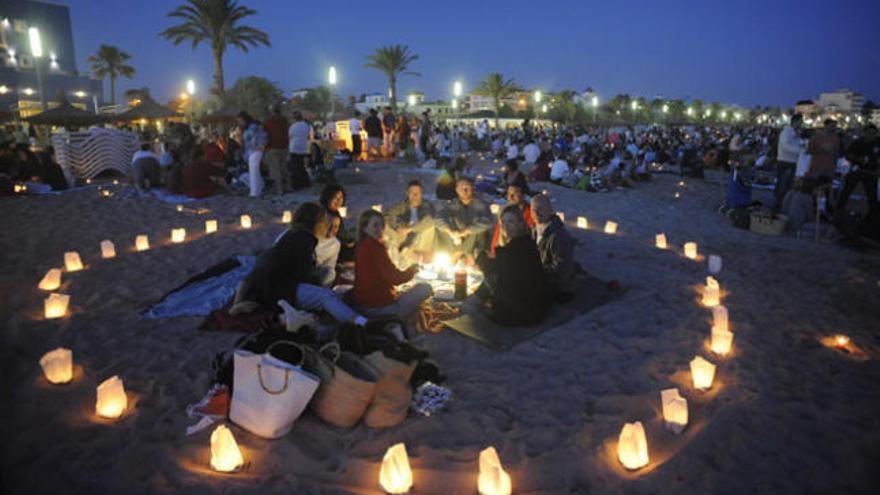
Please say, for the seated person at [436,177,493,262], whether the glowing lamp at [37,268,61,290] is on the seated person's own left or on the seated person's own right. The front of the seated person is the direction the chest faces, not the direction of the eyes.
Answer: on the seated person's own right

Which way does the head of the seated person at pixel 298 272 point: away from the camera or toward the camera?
away from the camera

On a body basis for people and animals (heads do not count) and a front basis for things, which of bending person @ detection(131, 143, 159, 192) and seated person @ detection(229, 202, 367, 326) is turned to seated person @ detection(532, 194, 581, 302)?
seated person @ detection(229, 202, 367, 326)

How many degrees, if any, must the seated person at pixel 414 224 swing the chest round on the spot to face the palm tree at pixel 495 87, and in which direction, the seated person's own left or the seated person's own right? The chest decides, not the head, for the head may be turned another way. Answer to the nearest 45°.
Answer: approximately 180°

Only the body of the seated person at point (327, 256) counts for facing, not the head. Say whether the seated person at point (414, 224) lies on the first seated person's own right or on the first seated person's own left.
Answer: on the first seated person's own left

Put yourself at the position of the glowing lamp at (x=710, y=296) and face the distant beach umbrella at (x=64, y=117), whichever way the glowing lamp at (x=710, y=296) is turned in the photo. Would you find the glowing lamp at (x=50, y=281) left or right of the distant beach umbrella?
left

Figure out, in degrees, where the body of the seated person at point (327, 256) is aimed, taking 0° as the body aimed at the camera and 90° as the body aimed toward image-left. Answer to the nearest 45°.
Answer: approximately 270°

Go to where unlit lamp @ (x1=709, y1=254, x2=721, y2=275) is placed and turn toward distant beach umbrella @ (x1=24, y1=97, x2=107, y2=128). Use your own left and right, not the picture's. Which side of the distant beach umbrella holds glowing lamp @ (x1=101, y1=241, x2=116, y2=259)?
left

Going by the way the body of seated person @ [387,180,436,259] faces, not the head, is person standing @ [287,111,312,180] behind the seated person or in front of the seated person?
behind
